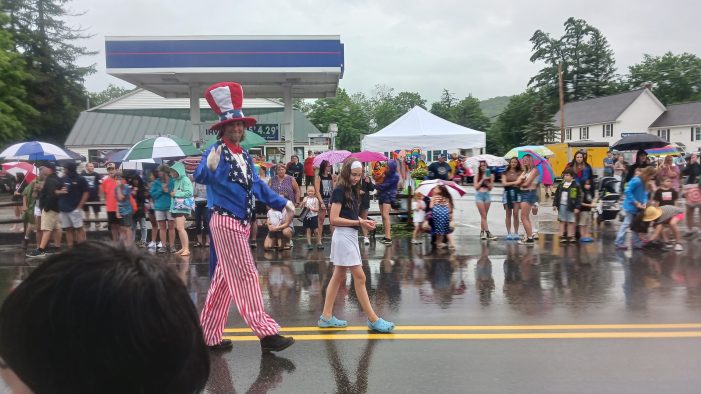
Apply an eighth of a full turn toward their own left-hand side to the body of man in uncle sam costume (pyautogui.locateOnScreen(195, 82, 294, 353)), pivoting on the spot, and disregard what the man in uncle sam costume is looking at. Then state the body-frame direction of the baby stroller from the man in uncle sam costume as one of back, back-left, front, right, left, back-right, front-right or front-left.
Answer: front-left

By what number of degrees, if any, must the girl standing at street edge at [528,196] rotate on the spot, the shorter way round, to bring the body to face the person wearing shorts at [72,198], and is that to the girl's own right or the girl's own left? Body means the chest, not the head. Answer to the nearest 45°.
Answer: approximately 45° to the girl's own right

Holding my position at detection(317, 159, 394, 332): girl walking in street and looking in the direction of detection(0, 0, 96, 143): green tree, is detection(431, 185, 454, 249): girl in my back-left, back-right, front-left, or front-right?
front-right

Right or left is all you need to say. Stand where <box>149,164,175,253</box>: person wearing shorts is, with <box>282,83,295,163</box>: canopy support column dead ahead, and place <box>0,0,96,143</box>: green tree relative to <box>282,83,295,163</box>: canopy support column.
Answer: left

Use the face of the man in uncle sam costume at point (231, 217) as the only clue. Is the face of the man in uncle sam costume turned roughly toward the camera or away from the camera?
toward the camera

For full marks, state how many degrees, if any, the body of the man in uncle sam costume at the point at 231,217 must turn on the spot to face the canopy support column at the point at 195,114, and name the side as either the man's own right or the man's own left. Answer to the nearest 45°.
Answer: approximately 135° to the man's own left

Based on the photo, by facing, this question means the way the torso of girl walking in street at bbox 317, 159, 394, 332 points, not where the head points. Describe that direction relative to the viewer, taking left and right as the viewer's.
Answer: facing to the right of the viewer

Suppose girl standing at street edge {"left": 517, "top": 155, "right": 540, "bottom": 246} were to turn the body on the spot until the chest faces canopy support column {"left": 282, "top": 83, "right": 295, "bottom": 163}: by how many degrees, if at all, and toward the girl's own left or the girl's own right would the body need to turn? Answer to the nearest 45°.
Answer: approximately 90° to the girl's own right

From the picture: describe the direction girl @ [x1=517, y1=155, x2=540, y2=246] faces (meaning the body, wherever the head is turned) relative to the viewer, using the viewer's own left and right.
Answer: facing the viewer and to the left of the viewer

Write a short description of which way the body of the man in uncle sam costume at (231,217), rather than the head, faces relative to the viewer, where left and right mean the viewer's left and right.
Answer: facing the viewer and to the right of the viewer
